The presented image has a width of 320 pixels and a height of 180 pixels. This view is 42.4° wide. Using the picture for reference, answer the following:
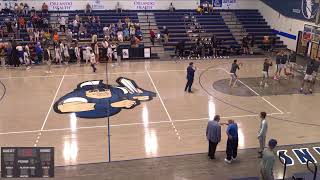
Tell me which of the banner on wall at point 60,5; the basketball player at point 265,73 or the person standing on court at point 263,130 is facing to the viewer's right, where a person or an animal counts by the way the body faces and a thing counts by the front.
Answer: the basketball player

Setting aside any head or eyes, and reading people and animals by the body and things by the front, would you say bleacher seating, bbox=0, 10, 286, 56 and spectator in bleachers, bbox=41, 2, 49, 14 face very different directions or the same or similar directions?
same or similar directions

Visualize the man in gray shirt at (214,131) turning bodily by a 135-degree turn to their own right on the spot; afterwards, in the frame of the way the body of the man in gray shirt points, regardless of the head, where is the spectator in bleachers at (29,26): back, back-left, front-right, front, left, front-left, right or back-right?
back-right

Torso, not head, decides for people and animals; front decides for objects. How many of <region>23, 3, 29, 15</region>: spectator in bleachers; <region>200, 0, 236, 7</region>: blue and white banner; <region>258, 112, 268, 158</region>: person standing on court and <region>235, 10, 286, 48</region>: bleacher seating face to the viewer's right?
0

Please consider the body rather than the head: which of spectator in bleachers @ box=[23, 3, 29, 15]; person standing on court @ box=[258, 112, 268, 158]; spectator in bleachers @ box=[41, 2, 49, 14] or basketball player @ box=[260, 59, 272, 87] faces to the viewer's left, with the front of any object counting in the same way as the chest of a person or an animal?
the person standing on court

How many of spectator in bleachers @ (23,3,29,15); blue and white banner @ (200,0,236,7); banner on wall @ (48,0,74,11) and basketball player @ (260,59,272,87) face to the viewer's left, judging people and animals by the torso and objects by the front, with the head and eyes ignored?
0

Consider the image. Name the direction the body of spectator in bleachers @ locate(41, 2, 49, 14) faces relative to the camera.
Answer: toward the camera

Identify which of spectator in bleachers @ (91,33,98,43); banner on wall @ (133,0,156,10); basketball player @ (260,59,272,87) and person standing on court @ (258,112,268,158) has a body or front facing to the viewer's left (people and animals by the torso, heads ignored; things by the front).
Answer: the person standing on court

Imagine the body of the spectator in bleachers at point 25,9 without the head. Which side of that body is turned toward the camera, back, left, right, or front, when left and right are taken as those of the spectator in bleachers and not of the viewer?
front

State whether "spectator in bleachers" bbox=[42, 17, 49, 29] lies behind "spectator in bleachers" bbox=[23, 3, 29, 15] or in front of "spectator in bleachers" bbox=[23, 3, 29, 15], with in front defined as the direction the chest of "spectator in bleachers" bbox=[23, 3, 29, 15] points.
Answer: in front

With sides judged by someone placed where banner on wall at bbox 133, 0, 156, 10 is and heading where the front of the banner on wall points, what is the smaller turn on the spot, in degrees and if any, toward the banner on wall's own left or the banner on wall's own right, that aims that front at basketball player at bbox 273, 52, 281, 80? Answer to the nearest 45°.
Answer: approximately 45° to the banner on wall's own left

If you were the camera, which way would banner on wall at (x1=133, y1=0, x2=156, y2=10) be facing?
facing the viewer

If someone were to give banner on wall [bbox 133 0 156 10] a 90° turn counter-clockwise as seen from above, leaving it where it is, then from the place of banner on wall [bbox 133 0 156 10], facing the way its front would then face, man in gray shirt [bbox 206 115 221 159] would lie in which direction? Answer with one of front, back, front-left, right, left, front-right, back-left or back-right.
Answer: right

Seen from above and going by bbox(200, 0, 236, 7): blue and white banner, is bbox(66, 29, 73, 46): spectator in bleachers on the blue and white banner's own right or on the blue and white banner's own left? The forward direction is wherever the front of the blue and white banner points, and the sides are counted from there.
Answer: on the blue and white banner's own right

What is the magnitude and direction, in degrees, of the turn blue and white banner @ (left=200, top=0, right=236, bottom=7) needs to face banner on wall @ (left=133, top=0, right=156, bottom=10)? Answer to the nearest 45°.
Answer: approximately 90° to its right

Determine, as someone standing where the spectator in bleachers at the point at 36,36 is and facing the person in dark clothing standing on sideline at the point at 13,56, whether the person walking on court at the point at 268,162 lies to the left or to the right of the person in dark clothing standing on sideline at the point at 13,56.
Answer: left

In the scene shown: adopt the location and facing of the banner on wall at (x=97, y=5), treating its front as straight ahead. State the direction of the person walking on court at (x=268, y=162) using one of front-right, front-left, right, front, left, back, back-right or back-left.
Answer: front

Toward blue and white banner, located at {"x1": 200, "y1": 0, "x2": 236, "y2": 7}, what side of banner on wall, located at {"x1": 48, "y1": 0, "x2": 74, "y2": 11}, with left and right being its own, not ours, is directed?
left
